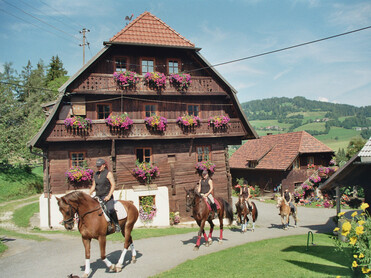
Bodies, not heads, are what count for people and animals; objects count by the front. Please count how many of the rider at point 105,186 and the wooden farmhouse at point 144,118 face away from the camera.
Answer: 0

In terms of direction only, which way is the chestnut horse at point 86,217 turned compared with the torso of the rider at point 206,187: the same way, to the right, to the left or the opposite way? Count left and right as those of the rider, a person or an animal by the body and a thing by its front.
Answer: the same way

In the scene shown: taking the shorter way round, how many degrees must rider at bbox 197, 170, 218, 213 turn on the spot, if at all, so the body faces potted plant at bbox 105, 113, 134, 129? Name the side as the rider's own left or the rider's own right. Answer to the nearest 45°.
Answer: approximately 90° to the rider's own right

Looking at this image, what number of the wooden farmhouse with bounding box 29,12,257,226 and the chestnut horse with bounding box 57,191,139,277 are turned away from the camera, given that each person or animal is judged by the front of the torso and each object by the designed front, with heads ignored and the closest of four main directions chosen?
0

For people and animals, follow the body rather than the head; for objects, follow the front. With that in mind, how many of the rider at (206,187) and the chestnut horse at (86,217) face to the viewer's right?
0

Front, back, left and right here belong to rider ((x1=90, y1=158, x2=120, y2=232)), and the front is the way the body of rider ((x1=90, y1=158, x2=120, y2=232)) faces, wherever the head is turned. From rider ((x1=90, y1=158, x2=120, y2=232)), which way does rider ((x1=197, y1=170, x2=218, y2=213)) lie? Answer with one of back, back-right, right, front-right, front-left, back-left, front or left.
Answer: back

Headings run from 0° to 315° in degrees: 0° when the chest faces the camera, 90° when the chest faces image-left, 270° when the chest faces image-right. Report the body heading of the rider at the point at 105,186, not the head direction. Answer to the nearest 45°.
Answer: approximately 45°

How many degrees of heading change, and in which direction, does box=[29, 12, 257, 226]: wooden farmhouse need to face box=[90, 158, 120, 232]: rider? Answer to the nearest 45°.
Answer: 0° — it already faces them

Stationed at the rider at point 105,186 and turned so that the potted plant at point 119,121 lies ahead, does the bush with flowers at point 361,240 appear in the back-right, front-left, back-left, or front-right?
back-right

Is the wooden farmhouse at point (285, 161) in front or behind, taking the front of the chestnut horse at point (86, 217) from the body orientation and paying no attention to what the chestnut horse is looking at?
behind

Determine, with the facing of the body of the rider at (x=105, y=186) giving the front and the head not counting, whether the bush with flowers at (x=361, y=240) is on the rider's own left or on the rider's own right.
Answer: on the rider's own left

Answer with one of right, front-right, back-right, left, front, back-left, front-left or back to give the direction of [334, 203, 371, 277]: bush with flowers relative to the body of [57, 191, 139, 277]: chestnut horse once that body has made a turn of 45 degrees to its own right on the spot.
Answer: back-left

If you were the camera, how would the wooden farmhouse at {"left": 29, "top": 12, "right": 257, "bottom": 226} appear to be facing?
facing the viewer
